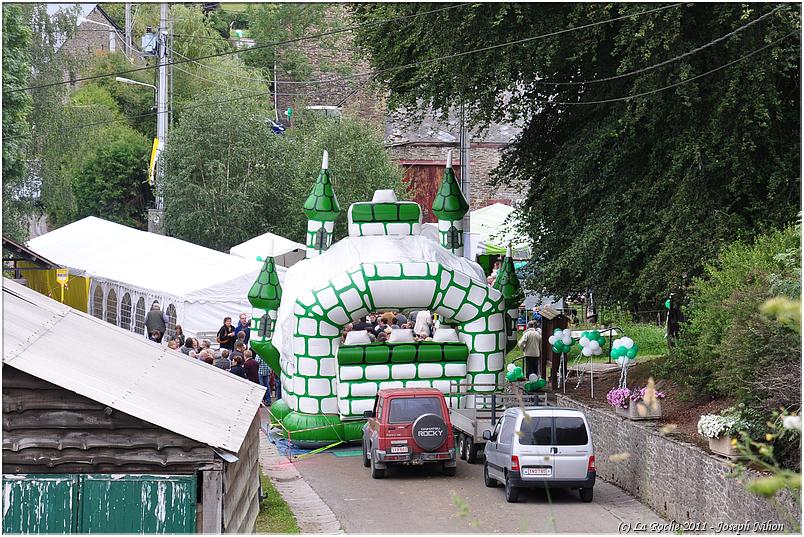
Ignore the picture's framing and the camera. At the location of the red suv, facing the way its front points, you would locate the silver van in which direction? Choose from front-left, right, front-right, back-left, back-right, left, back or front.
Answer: back-right

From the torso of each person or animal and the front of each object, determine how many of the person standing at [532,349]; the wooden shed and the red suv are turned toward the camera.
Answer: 1

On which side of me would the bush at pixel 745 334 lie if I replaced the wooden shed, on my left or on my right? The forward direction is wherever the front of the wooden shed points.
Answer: on my left

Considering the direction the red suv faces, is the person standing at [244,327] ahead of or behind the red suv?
ahead

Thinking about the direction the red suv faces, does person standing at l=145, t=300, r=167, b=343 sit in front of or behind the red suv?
in front

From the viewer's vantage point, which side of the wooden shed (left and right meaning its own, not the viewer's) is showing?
front

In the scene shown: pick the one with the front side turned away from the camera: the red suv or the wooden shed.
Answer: the red suv

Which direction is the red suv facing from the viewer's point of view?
away from the camera

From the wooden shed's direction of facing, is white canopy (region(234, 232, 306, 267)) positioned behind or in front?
behind

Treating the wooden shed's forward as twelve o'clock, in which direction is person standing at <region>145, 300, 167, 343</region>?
The person standing is roughly at 6 o'clock from the wooden shed.

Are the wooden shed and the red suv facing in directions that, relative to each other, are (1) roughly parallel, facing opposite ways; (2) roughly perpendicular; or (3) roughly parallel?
roughly parallel, facing opposite ways

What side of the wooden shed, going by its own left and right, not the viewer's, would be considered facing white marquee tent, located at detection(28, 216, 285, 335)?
back
